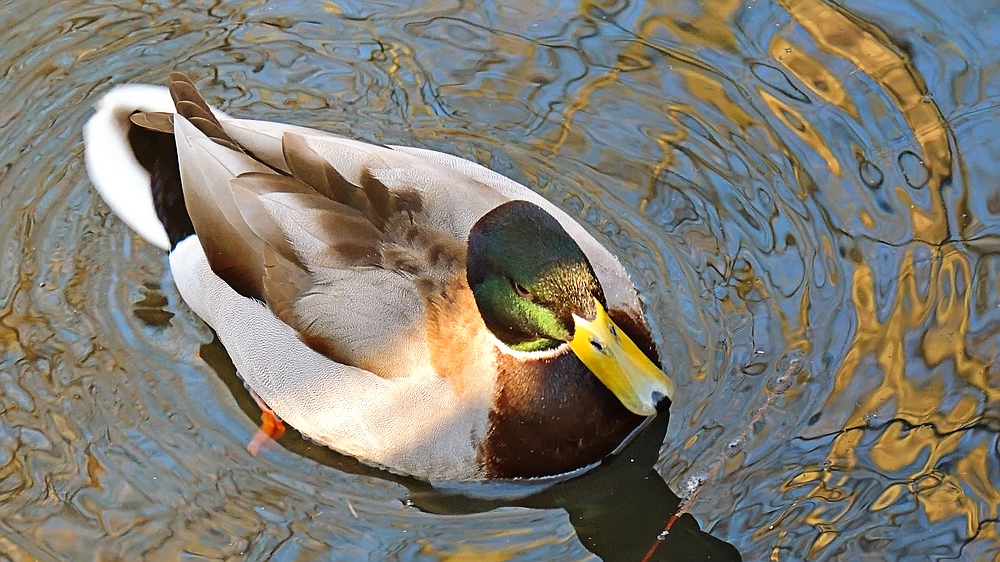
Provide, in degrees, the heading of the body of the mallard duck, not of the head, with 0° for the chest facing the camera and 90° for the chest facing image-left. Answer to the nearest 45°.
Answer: approximately 315°

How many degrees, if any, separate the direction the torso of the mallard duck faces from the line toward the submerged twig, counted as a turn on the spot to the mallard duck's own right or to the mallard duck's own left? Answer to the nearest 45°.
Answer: approximately 45° to the mallard duck's own left
